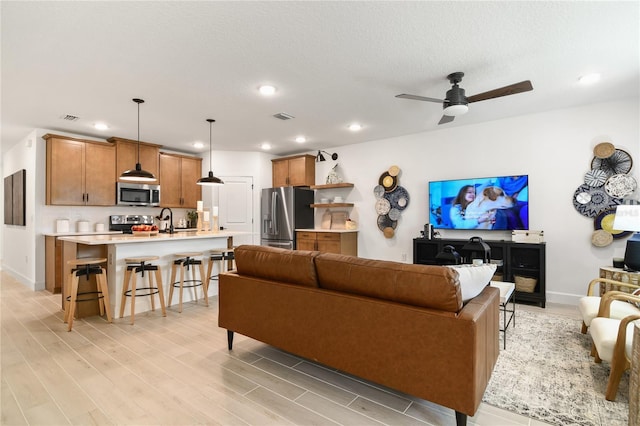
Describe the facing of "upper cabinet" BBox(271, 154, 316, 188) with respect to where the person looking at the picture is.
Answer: facing the viewer and to the left of the viewer

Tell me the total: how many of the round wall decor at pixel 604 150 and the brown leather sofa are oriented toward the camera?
1

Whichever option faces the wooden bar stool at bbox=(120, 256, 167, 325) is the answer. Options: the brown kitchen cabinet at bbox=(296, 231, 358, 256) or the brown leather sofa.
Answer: the brown kitchen cabinet

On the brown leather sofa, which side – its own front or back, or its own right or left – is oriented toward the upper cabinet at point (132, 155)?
left

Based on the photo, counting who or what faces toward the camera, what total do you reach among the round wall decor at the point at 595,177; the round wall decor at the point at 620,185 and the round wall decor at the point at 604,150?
3

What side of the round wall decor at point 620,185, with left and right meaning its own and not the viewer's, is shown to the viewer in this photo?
front

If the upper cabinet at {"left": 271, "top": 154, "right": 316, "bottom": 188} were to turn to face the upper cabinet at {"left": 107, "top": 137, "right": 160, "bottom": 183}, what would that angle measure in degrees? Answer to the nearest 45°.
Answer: approximately 45° to its right

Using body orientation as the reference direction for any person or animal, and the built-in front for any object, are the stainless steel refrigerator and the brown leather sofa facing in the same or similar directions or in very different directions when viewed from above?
very different directions

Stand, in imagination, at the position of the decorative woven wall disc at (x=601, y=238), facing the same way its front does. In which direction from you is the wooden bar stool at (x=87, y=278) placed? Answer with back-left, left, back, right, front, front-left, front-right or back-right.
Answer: front-right

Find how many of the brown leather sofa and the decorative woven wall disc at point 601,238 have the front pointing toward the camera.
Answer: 1

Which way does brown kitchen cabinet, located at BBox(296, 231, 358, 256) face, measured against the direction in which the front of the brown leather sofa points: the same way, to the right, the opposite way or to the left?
the opposite way

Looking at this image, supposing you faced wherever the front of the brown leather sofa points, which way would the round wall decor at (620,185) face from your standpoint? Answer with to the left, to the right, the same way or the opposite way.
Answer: the opposite way

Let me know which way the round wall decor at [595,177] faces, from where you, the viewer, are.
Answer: facing the viewer
